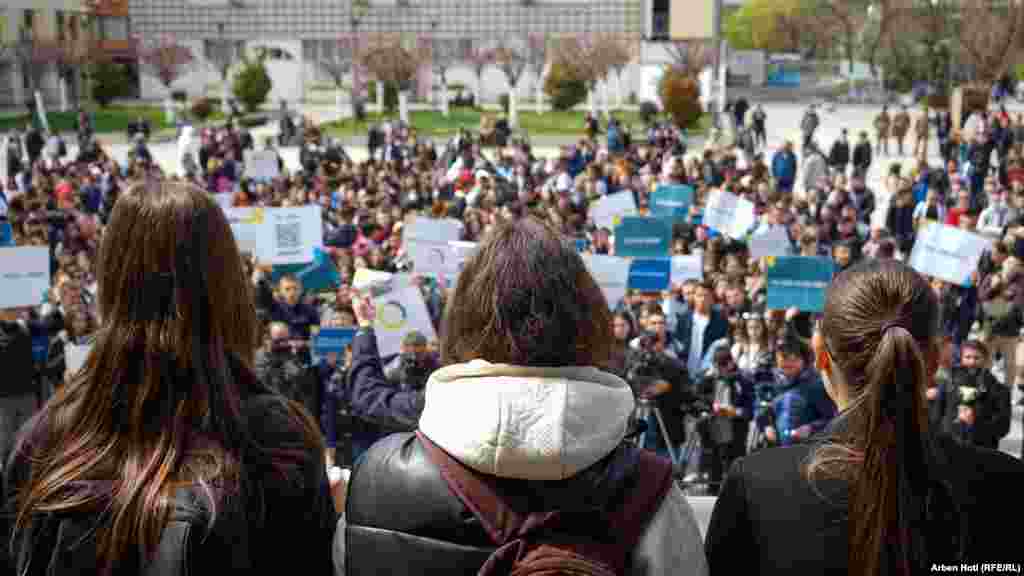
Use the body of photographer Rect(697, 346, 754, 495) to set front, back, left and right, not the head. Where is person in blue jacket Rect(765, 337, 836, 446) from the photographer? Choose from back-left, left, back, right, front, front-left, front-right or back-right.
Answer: front-left

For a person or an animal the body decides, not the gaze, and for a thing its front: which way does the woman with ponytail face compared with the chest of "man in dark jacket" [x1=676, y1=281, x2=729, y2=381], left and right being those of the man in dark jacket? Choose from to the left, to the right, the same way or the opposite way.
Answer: the opposite way

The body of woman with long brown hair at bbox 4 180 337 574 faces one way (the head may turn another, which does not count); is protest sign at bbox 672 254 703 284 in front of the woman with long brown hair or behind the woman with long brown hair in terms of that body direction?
in front

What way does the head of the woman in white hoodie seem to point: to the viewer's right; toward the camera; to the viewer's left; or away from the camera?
away from the camera

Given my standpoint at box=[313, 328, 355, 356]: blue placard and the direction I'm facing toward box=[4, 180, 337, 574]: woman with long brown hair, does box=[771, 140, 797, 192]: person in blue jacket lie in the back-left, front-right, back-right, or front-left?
back-left

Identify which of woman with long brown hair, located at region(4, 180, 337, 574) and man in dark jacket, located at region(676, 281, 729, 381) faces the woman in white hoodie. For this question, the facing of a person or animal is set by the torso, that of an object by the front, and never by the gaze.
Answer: the man in dark jacket

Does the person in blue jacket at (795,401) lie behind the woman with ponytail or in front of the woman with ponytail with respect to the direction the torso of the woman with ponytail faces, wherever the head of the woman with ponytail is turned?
in front

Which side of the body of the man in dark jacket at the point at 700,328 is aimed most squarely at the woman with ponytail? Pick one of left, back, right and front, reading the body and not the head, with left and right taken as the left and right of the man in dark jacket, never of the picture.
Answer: front

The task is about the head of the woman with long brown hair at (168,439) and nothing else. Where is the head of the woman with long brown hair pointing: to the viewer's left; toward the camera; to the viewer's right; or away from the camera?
away from the camera

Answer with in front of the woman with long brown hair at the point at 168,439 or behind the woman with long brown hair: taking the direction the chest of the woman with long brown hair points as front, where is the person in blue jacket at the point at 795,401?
in front

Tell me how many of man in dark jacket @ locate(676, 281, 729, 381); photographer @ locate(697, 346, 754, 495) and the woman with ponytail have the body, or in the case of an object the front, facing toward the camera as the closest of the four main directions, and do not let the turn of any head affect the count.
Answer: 2

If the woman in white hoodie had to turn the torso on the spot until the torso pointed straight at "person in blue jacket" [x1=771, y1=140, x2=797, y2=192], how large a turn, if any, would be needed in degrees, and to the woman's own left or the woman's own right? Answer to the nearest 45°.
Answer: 0° — they already face them

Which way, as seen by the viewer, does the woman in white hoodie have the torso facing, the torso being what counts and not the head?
away from the camera

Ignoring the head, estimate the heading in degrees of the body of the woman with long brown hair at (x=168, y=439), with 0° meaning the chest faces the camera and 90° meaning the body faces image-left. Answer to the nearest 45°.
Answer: approximately 180°

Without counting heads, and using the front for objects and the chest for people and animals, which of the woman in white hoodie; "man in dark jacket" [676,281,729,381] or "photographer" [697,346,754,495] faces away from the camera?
the woman in white hoodie

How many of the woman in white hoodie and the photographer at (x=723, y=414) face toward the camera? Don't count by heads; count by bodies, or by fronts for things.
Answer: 1

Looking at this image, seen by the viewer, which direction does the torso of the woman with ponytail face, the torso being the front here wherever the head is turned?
away from the camera

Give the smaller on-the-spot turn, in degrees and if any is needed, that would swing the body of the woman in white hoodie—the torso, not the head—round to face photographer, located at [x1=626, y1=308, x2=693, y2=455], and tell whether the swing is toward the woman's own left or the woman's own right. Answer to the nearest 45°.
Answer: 0° — they already face them
